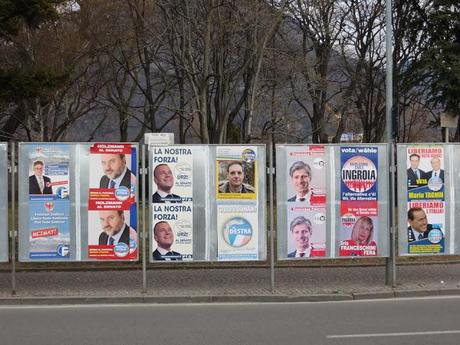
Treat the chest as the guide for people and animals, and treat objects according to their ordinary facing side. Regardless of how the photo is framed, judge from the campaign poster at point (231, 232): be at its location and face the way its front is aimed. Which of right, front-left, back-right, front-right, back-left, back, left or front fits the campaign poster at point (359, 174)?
left

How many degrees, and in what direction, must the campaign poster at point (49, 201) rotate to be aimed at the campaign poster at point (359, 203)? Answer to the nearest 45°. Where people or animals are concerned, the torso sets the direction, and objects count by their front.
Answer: approximately 90° to its left

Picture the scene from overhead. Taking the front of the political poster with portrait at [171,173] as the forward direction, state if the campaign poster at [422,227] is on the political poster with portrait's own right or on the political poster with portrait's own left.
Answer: on the political poster with portrait's own left

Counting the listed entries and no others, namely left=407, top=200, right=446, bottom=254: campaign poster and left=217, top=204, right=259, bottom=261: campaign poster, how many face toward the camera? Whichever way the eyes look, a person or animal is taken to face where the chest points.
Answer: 2

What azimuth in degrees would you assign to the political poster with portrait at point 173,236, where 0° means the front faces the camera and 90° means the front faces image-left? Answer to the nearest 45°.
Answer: approximately 0°

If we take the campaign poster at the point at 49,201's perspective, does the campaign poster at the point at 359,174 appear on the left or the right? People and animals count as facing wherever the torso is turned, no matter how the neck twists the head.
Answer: on its left

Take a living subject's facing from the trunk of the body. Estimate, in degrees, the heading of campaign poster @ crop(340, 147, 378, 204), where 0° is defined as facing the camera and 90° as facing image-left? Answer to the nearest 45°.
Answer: approximately 0°

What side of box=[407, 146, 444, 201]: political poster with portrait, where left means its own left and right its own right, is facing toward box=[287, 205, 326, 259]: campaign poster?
right
